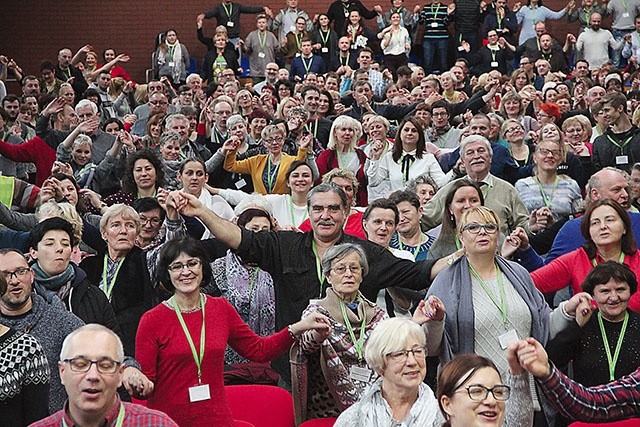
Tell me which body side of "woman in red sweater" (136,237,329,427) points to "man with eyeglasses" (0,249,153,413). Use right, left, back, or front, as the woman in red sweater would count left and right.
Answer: right

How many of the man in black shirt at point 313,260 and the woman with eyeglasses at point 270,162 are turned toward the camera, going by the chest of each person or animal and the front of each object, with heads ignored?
2

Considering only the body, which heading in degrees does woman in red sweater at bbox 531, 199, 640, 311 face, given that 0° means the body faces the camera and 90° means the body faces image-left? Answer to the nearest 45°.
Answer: approximately 0°

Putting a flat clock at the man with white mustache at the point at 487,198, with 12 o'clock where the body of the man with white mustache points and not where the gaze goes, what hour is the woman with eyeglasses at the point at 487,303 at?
The woman with eyeglasses is roughly at 12 o'clock from the man with white mustache.

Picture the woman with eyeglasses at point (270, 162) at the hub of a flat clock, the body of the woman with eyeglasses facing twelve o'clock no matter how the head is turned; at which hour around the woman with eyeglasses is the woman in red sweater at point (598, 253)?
The woman in red sweater is roughly at 11 o'clock from the woman with eyeglasses.

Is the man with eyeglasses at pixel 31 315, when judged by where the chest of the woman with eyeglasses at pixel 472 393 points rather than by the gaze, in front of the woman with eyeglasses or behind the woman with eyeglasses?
behind

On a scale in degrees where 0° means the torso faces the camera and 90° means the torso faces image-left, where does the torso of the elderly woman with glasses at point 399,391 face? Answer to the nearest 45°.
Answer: approximately 315°
